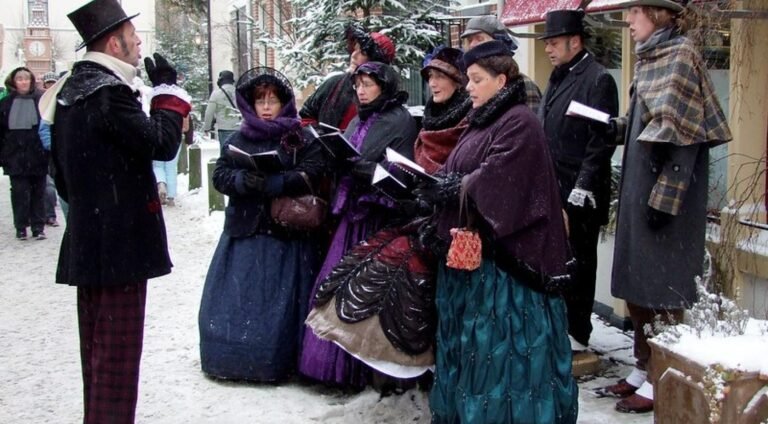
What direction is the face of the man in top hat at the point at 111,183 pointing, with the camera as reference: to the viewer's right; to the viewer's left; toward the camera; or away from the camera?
to the viewer's right

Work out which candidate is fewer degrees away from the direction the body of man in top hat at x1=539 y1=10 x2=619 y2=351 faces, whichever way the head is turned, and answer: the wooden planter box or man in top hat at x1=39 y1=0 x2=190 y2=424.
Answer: the man in top hat

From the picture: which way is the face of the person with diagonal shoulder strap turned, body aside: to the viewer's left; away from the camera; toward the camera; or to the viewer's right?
away from the camera

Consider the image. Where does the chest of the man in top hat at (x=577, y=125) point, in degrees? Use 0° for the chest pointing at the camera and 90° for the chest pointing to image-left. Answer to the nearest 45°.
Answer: approximately 45°

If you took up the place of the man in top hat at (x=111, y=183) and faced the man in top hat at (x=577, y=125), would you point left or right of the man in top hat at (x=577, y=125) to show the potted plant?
right

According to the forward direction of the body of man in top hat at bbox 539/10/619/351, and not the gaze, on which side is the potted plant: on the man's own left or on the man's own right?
on the man's own left

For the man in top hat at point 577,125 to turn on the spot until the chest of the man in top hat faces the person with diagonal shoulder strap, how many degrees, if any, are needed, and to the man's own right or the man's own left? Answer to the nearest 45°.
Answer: approximately 90° to the man's own right

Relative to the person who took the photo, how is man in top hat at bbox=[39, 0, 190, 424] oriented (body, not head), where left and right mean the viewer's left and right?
facing away from the viewer and to the right of the viewer

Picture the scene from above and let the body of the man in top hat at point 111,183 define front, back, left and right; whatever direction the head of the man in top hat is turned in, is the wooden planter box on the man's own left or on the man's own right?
on the man's own right

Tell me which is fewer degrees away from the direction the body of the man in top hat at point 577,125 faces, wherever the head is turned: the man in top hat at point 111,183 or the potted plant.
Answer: the man in top hat

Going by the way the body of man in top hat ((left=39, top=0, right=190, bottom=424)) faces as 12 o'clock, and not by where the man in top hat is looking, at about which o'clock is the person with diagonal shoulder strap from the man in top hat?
The person with diagonal shoulder strap is roughly at 9 o'clock from the man in top hat.

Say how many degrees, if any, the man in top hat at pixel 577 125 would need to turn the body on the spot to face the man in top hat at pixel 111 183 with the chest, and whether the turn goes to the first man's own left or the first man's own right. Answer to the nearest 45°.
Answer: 0° — they already face them
